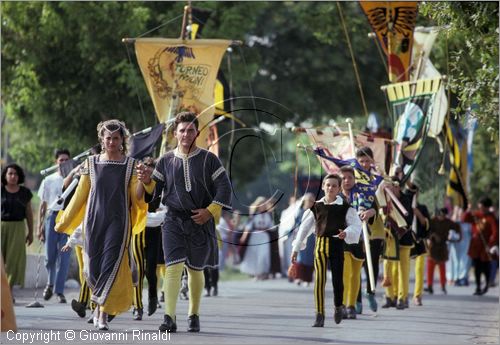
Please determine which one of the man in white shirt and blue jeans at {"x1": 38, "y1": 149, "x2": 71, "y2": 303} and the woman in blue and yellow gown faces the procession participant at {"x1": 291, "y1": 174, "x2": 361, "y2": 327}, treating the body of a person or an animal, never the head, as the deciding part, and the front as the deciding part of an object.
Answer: the man in white shirt and blue jeans at {"x1": 38, "y1": 149, "x2": 71, "y2": 303}

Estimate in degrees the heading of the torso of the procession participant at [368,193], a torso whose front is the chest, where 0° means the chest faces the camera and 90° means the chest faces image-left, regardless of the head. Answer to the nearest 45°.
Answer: approximately 0°

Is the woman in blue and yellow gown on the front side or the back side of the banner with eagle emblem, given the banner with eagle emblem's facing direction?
on the front side

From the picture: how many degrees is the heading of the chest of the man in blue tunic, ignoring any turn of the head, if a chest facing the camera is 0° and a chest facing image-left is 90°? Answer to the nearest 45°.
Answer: approximately 0°

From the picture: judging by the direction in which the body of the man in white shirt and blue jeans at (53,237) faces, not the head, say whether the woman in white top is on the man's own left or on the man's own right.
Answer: on the man's own left

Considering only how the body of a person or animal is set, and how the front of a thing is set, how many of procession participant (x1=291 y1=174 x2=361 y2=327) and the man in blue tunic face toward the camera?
2
